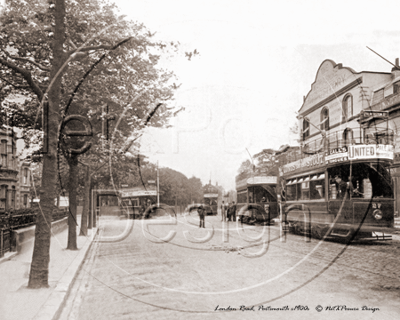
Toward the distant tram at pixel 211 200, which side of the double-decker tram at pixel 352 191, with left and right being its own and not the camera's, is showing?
back

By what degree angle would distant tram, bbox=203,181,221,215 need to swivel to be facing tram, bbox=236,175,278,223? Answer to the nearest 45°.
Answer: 0° — it already faces it

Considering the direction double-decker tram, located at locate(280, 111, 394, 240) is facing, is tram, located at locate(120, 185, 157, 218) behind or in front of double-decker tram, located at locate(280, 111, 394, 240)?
behind

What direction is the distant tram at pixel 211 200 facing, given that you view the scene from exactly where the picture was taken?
facing the viewer

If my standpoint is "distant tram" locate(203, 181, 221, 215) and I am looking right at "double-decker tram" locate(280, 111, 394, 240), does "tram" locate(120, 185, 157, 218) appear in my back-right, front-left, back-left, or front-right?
front-right

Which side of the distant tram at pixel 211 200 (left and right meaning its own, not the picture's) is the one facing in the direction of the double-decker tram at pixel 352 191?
front

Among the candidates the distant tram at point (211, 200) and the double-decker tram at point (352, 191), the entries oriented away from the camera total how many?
0

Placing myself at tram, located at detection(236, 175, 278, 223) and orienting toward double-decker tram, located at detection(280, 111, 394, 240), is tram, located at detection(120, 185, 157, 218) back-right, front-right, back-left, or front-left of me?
back-right

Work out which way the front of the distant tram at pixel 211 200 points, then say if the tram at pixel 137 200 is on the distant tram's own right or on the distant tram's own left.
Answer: on the distant tram's own right

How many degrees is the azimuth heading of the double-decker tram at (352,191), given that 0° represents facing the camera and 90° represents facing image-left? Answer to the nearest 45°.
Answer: approximately 315°

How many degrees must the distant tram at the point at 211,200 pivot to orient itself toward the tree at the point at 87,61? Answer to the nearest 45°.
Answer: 0° — it already faces it

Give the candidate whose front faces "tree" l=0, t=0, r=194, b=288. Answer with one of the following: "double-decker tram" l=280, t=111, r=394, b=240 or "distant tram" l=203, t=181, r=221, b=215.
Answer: the distant tram
